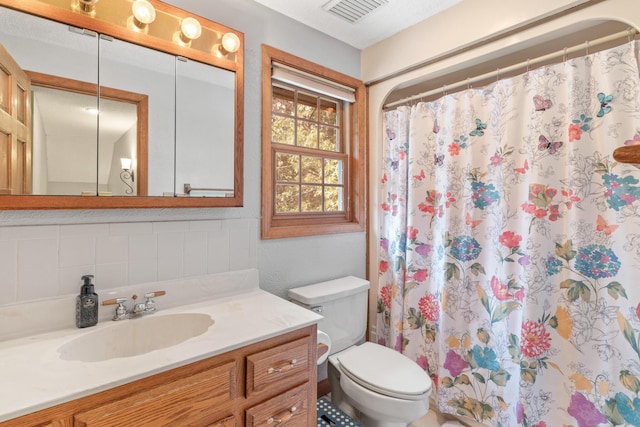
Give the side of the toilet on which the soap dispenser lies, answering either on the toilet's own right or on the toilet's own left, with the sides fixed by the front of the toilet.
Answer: on the toilet's own right

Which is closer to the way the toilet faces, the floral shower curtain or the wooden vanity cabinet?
the floral shower curtain

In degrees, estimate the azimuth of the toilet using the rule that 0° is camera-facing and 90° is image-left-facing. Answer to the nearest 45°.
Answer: approximately 315°

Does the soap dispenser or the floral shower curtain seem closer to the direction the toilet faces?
the floral shower curtain

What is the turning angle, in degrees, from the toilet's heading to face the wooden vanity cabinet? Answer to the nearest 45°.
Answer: approximately 90° to its right
